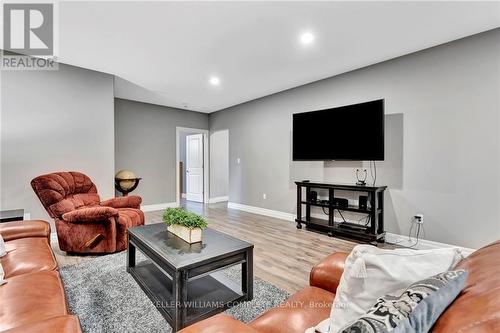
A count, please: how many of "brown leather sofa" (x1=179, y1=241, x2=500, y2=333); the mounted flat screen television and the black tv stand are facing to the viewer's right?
0

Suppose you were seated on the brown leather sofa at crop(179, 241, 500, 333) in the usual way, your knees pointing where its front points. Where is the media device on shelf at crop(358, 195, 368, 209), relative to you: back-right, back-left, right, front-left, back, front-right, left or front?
front-right

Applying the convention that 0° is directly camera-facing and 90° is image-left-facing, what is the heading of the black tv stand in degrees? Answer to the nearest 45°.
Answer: approximately 45°

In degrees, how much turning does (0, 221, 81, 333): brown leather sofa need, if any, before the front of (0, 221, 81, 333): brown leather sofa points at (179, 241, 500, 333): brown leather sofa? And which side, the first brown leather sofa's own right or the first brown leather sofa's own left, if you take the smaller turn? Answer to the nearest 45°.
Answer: approximately 45° to the first brown leather sofa's own right

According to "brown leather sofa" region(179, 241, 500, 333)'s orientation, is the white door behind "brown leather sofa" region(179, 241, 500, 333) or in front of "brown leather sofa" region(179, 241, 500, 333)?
in front

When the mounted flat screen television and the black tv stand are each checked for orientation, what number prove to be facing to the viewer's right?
0

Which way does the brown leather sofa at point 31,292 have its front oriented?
to the viewer's right

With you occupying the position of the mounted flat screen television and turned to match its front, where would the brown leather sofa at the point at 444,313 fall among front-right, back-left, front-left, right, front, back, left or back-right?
front-left

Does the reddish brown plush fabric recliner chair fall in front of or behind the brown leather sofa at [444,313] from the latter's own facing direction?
in front

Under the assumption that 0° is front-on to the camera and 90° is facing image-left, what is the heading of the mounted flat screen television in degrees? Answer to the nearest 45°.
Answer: approximately 45°

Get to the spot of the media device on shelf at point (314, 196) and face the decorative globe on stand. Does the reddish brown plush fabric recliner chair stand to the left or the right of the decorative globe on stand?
left

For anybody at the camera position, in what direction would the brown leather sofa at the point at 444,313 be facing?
facing away from the viewer and to the left of the viewer

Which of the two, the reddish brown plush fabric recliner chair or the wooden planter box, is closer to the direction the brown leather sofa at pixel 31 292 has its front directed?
the wooden planter box

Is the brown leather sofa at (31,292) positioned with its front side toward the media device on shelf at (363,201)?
yes

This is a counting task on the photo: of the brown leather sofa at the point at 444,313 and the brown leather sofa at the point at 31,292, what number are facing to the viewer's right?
1

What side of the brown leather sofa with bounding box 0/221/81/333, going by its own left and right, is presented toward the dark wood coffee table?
front

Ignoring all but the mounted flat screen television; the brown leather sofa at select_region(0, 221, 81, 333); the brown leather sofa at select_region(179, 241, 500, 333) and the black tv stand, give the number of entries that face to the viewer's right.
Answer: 1

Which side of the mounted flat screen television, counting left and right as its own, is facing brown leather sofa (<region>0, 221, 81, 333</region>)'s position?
front
